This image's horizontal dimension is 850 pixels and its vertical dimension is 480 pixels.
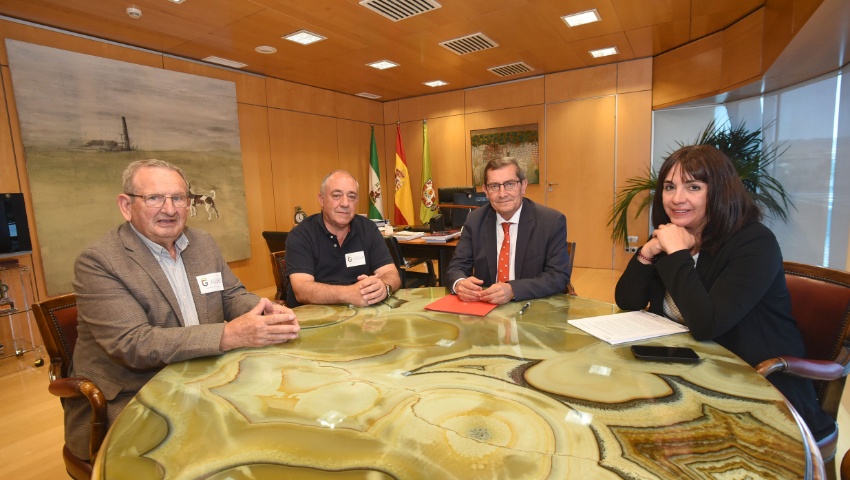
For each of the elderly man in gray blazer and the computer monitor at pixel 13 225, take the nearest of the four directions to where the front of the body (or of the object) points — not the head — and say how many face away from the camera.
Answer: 0

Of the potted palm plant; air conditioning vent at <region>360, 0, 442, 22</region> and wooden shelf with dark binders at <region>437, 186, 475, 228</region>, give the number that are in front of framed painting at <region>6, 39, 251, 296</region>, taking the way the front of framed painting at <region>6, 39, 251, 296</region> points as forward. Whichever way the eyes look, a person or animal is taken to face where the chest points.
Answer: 3

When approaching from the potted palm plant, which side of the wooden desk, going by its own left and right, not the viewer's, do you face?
left

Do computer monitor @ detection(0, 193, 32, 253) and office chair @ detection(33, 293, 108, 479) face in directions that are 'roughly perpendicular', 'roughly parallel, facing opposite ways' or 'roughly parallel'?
roughly parallel

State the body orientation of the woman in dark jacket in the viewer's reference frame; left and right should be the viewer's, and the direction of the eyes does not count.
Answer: facing the viewer and to the left of the viewer

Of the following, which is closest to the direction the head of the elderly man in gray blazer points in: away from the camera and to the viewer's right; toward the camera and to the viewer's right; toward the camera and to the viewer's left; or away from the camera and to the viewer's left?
toward the camera and to the viewer's right

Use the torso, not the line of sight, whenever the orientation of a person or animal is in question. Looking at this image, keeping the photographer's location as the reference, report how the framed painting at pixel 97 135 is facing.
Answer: facing the viewer and to the right of the viewer

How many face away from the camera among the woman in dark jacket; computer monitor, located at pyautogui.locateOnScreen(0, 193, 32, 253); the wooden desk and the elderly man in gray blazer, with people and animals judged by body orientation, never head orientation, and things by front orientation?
1

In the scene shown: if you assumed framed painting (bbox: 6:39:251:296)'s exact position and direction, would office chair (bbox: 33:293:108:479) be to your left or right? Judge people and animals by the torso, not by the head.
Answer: on your right

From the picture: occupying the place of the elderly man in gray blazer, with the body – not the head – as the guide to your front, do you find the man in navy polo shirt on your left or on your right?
on your left
